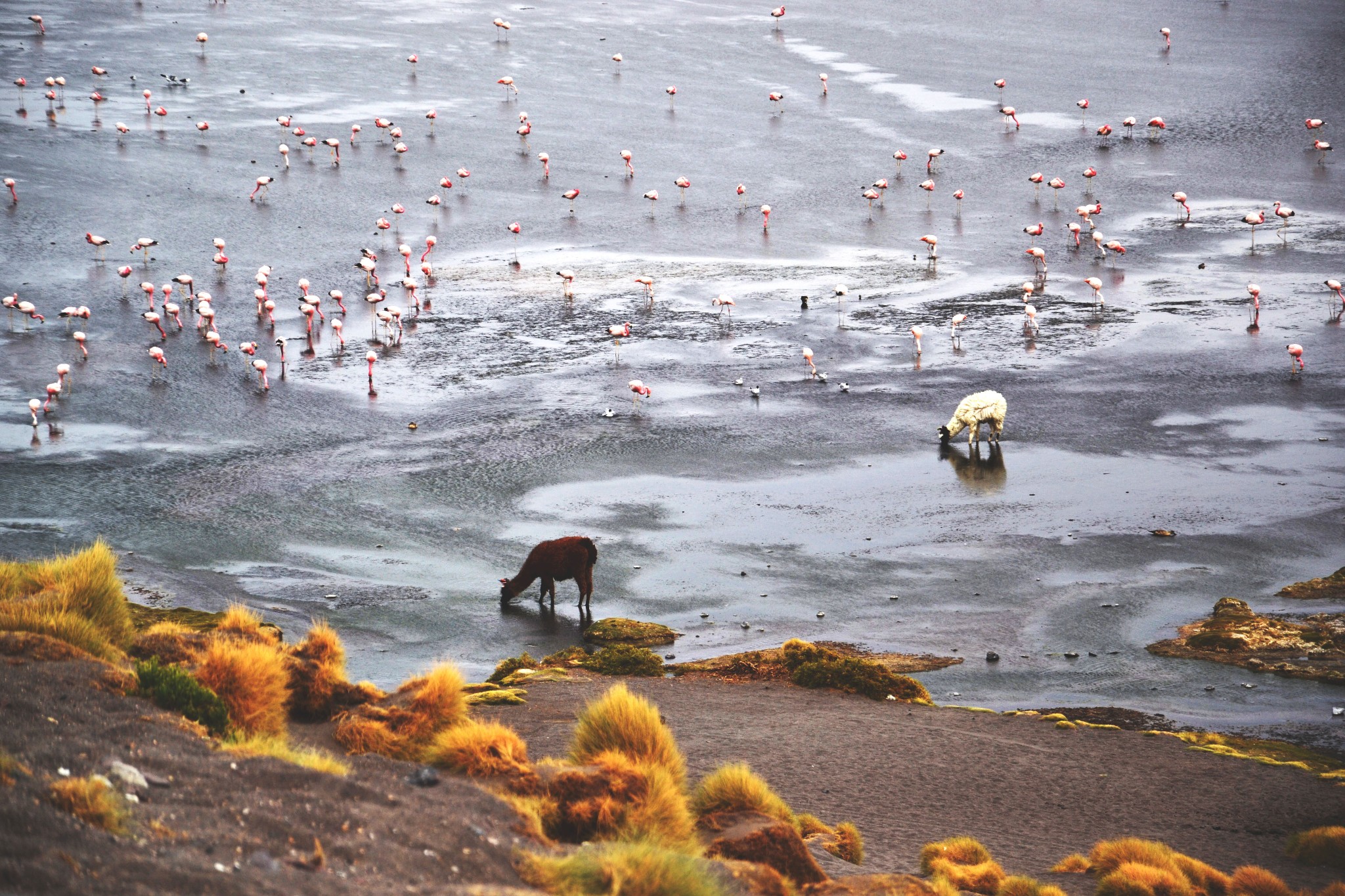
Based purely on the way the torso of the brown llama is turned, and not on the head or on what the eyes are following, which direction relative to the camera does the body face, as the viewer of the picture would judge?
to the viewer's left

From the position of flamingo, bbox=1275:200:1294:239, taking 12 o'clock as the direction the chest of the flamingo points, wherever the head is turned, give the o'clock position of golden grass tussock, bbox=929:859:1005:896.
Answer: The golden grass tussock is roughly at 9 o'clock from the flamingo.

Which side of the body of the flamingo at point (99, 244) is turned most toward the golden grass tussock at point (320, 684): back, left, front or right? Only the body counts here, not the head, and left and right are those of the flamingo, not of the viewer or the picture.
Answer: left

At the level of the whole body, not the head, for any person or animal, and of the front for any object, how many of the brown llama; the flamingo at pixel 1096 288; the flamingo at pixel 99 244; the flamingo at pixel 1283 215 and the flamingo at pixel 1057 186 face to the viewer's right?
2

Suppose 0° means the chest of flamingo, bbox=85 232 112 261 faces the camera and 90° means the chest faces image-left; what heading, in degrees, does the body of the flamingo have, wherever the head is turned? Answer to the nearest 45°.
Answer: approximately 90°

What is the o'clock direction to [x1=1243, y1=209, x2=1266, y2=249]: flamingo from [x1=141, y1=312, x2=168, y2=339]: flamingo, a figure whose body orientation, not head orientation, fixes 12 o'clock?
[x1=1243, y1=209, x2=1266, y2=249]: flamingo is roughly at 12 o'clock from [x1=141, y1=312, x2=168, y2=339]: flamingo.
